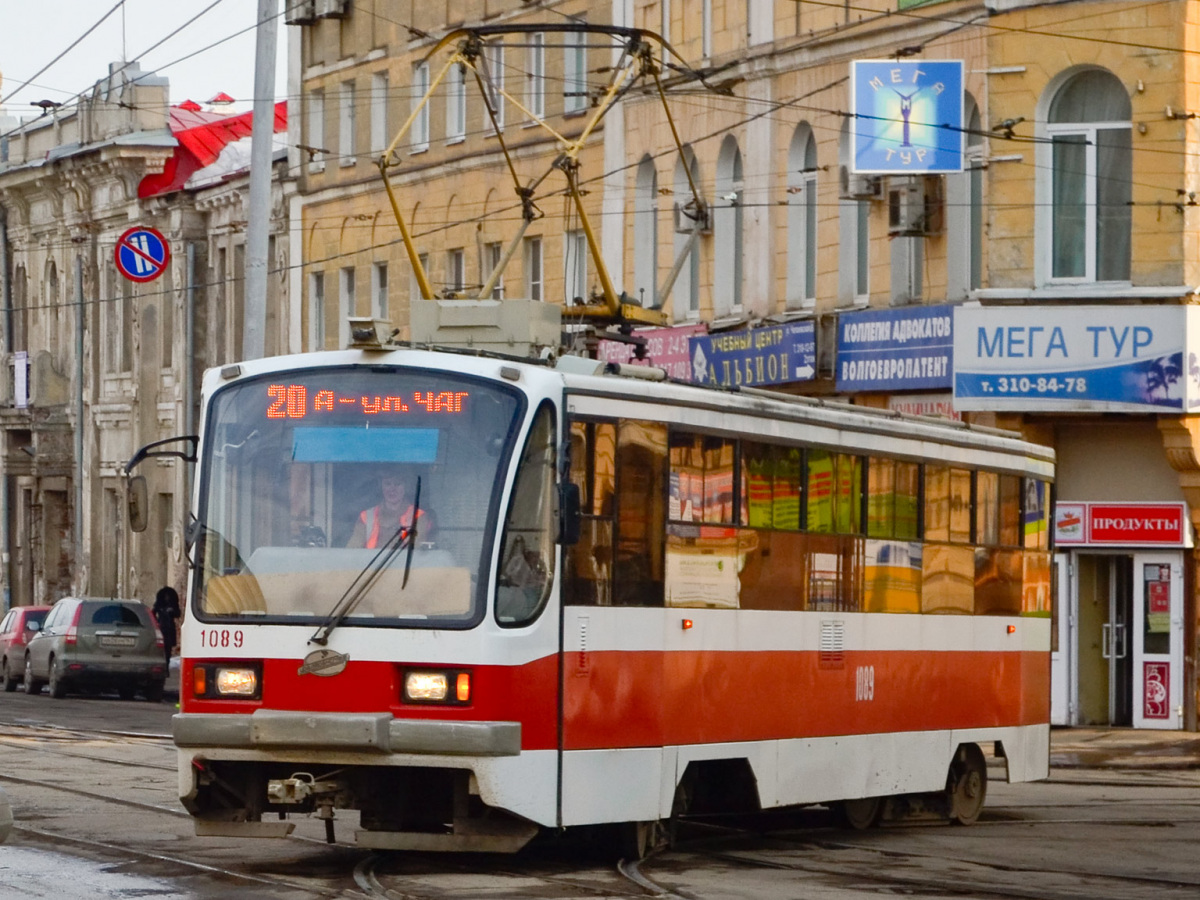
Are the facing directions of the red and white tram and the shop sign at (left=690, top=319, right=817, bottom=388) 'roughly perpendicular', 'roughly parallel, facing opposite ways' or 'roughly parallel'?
roughly parallel

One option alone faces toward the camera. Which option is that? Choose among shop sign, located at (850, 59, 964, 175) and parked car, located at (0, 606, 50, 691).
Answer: the shop sign

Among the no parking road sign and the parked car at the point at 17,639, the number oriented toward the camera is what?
1

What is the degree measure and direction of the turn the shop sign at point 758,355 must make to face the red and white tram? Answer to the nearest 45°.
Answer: approximately 45° to its left

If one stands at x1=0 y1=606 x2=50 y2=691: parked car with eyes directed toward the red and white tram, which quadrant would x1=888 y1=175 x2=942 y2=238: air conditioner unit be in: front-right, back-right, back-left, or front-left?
front-left

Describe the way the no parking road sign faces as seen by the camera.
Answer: facing the viewer

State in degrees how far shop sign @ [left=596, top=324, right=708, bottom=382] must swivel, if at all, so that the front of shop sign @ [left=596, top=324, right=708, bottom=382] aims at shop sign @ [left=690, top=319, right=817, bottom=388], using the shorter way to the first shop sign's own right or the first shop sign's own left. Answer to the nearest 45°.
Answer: approximately 90° to the first shop sign's own left

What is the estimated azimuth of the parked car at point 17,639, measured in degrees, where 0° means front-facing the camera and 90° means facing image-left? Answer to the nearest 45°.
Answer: approximately 135°

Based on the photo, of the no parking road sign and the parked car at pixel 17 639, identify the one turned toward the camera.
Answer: the no parking road sign

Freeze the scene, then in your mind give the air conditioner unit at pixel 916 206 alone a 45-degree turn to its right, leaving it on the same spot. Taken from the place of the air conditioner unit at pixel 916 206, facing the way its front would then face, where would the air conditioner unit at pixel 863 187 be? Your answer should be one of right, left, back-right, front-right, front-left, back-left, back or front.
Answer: front-right

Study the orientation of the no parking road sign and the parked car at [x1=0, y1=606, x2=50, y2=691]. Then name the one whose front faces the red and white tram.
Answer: the no parking road sign

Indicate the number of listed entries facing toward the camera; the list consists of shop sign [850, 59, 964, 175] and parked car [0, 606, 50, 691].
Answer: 1

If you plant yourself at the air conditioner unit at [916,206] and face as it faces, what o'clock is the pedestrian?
The pedestrian is roughly at 3 o'clock from the air conditioner unit.
